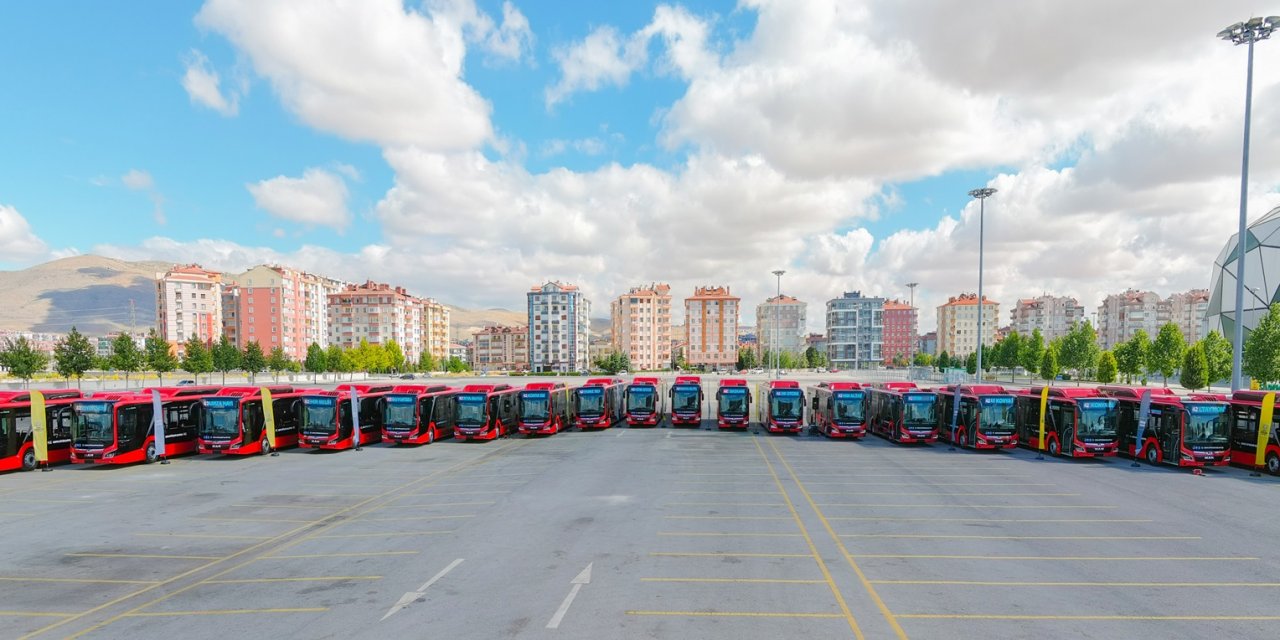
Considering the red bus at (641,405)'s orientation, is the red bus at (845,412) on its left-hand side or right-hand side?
on its left

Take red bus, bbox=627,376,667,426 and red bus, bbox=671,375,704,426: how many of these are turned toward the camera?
2

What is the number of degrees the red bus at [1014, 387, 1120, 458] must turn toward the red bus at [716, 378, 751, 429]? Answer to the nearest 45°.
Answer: approximately 135° to its right

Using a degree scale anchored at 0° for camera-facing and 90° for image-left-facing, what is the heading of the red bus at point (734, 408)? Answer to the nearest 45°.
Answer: approximately 0°

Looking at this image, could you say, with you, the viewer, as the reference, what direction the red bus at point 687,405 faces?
facing the viewer

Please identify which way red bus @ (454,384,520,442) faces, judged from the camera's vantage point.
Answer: facing the viewer and to the left of the viewer

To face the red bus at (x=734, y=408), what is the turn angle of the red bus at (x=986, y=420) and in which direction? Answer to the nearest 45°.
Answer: approximately 135° to its right

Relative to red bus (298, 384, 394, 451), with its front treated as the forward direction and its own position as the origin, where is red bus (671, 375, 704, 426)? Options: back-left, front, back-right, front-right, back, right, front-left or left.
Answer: back-left

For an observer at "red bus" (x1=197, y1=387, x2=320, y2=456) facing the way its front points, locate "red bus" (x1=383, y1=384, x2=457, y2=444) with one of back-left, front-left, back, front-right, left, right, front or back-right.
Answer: back-left

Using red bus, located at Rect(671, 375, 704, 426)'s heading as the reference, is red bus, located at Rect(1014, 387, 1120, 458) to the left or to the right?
on its left

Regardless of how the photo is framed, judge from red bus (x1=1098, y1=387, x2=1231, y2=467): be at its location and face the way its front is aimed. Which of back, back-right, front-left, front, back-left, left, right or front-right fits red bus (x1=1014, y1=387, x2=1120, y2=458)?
back-right

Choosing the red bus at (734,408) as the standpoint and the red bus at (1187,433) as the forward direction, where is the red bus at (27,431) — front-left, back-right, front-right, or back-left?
back-right

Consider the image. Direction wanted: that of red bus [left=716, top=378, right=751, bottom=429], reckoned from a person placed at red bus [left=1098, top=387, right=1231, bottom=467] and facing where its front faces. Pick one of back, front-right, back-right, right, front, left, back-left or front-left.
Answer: back-right

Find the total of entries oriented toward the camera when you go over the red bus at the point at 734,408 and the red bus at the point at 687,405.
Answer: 2

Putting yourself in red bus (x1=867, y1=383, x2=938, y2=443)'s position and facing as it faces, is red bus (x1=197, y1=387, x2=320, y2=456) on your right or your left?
on your right

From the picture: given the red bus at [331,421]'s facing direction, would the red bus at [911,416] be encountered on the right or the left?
on its left

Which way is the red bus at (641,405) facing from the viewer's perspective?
toward the camera

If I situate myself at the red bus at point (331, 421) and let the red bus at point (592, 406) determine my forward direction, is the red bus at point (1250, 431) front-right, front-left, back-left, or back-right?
front-right

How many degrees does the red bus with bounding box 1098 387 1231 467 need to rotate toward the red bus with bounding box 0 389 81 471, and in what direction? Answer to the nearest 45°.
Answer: approximately 90° to its right
